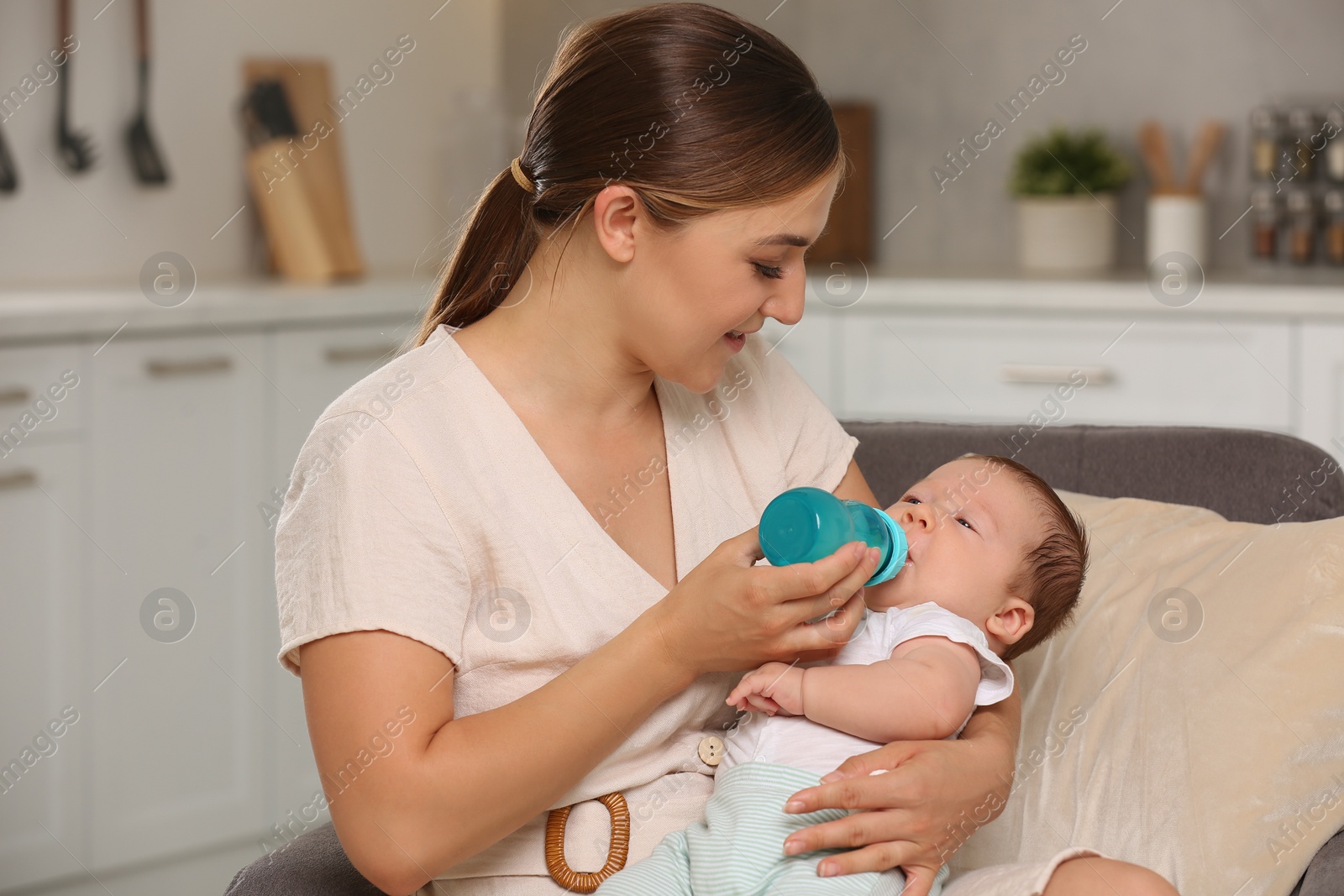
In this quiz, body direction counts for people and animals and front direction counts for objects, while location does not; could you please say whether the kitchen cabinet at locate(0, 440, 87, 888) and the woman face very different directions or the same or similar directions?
same or similar directions

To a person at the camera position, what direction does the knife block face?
facing the viewer and to the left of the viewer

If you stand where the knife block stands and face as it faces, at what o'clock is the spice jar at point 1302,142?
The spice jar is roughly at 8 o'clock from the knife block.

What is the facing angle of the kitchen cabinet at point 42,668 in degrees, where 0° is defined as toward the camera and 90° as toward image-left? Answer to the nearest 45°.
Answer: approximately 315°

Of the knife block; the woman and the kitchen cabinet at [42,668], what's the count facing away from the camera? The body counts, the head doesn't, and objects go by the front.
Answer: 0

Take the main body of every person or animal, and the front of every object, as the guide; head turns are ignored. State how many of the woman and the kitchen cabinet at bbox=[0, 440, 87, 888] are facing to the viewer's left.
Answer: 0

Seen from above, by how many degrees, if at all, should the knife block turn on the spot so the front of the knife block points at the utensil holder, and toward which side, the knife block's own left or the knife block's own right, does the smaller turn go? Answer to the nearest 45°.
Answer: approximately 135° to the knife block's own left

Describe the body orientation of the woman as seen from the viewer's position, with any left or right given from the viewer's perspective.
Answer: facing the viewer and to the right of the viewer

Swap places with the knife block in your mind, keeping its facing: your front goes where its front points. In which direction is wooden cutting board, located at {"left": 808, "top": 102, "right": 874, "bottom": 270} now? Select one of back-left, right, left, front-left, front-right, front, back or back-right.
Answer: back-left
